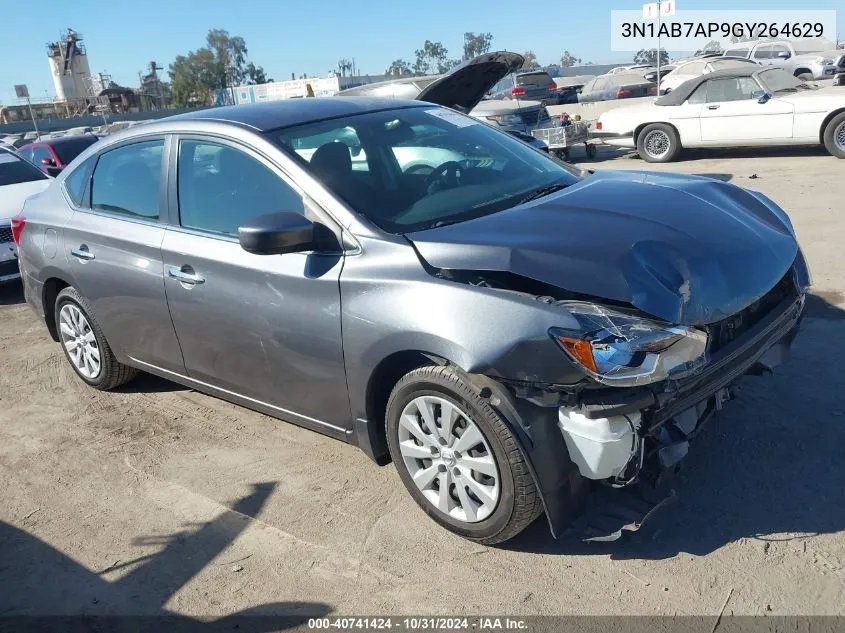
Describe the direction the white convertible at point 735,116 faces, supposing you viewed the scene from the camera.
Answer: facing to the right of the viewer

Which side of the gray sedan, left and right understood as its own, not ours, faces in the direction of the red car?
back

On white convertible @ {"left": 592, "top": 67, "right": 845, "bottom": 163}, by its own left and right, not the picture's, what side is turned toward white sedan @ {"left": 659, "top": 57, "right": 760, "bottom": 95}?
left

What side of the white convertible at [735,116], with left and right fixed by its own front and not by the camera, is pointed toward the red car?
back

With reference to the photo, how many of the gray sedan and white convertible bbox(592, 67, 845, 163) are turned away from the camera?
0

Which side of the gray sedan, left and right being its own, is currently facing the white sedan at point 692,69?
left

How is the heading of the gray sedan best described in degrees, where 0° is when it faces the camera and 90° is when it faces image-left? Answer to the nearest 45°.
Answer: approximately 315°
